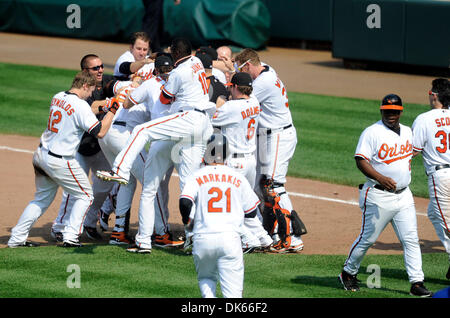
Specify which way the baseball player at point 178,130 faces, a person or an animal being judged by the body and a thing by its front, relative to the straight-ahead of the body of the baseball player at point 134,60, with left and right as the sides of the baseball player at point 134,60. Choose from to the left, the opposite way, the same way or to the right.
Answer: the opposite way

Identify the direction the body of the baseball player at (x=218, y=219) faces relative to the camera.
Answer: away from the camera

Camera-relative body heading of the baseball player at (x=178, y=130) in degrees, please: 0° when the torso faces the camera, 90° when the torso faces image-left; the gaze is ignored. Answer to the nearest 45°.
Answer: approximately 135°

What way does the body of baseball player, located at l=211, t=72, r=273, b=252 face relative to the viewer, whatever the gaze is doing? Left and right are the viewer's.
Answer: facing away from the viewer and to the left of the viewer

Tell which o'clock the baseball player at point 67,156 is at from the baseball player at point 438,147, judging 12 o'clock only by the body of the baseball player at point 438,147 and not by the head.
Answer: the baseball player at point 67,156 is roughly at 10 o'clock from the baseball player at point 438,147.

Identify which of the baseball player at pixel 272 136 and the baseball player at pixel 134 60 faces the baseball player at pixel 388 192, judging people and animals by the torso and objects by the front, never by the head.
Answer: the baseball player at pixel 134 60

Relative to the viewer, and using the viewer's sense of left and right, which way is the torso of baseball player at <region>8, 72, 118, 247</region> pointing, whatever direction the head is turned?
facing away from the viewer and to the right of the viewer

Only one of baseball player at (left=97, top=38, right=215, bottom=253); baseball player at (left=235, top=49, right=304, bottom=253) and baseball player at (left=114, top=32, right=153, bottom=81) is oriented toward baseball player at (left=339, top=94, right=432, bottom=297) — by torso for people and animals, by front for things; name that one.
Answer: baseball player at (left=114, top=32, right=153, bottom=81)

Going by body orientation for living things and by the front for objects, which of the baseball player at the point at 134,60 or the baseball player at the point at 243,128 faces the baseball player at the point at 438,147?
the baseball player at the point at 134,60

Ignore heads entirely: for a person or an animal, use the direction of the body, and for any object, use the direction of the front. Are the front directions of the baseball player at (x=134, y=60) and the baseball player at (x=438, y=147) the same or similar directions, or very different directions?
very different directions

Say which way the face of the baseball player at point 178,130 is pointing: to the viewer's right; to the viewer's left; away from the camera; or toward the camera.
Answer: away from the camera

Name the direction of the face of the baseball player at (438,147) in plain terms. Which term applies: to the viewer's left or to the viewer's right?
to the viewer's left

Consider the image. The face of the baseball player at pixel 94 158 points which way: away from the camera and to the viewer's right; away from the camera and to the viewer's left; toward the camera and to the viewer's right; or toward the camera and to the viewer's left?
toward the camera and to the viewer's right

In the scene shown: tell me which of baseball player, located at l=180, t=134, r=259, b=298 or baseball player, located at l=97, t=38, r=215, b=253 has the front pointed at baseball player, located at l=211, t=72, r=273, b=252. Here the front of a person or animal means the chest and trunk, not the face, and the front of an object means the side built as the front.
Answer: baseball player, located at l=180, t=134, r=259, b=298

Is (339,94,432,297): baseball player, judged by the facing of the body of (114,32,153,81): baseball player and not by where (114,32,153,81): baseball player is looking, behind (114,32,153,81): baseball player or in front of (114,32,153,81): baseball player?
in front
